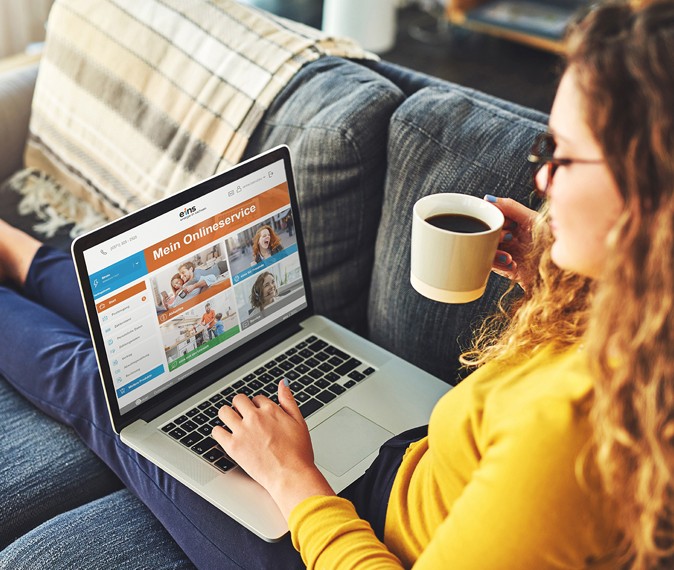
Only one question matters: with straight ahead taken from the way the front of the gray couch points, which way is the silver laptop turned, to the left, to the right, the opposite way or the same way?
to the left

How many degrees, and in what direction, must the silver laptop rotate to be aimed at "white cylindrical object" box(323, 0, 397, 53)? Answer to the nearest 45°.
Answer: approximately 135° to its left

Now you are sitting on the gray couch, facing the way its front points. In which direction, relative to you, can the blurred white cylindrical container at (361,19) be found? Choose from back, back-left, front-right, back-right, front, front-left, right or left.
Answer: back-right

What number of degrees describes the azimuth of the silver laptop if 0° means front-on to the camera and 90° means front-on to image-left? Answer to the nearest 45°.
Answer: approximately 315°

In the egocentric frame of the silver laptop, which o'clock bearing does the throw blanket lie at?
The throw blanket is roughly at 7 o'clock from the silver laptop.

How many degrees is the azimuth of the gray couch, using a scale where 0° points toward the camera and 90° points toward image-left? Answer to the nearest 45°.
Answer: approximately 45°
